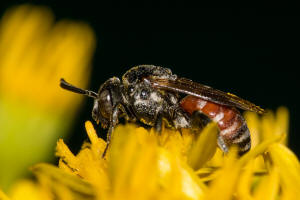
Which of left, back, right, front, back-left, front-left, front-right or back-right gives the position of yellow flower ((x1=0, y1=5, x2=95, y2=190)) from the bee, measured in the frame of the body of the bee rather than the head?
front-right

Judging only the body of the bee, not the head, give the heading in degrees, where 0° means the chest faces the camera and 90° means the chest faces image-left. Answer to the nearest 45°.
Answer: approximately 90°
